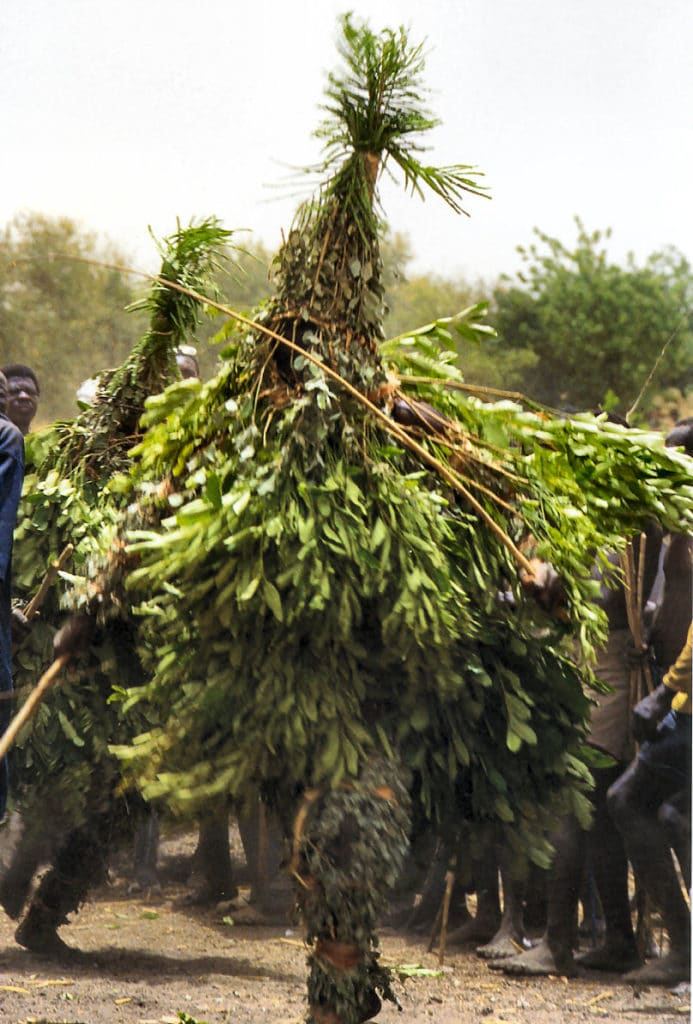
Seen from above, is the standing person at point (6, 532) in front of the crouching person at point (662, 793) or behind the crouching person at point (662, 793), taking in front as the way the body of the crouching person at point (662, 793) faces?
in front

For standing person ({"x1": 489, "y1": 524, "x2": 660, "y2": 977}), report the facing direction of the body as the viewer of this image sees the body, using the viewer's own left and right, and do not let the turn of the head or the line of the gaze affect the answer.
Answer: facing to the left of the viewer

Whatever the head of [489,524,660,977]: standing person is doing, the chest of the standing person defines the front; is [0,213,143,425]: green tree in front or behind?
in front

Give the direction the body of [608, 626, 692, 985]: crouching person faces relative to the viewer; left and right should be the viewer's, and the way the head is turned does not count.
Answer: facing to the left of the viewer

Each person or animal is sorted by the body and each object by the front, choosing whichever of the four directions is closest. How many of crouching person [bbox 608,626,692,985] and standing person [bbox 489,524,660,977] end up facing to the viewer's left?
2
